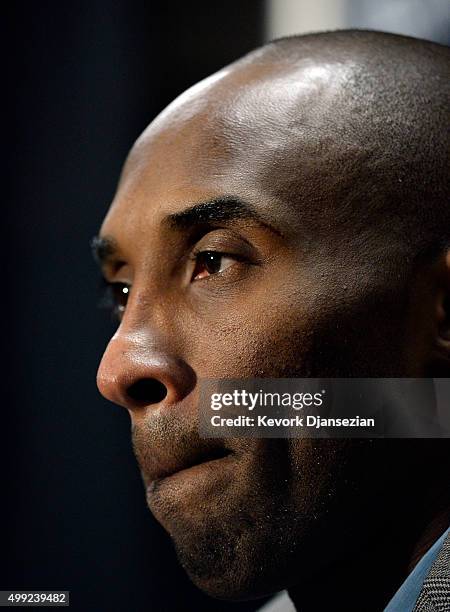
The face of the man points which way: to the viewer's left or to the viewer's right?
to the viewer's left
